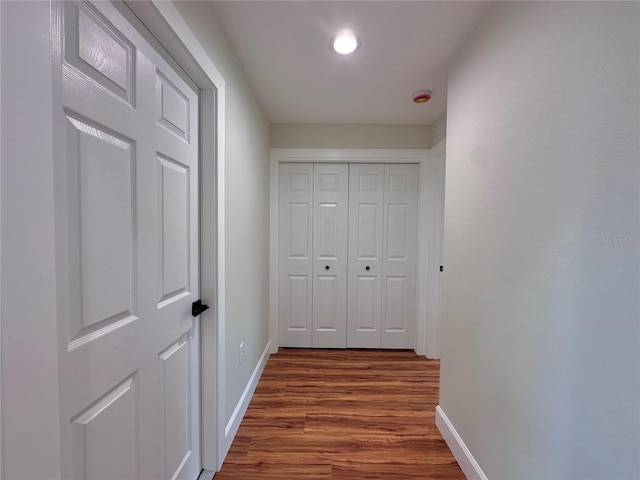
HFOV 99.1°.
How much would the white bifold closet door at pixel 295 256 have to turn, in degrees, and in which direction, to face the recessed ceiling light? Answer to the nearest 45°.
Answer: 0° — it already faces it

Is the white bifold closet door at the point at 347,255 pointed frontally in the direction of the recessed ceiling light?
yes
